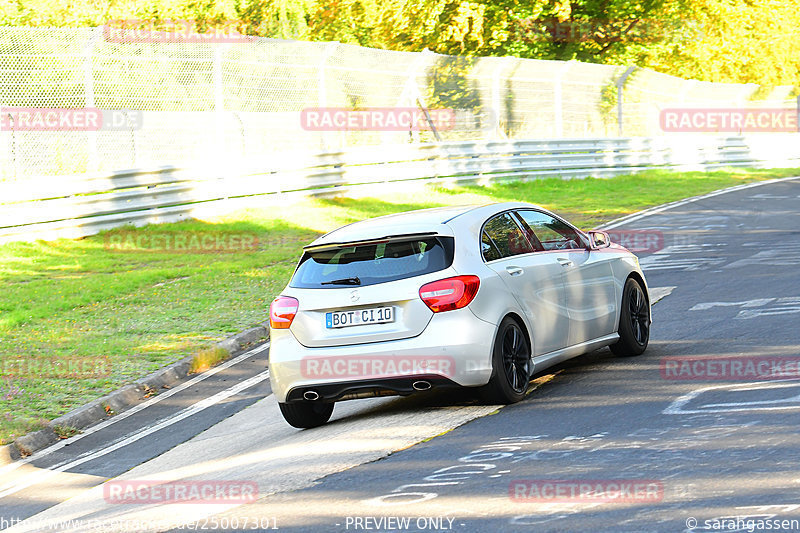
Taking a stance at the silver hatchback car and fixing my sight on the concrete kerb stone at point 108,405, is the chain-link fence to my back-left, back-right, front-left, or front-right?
front-right

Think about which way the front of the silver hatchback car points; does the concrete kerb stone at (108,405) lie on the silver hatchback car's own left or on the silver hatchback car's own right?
on the silver hatchback car's own left

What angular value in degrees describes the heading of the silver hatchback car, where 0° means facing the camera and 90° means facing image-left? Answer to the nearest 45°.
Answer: approximately 225°

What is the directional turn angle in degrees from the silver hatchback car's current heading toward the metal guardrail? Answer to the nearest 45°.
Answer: approximately 45° to its left

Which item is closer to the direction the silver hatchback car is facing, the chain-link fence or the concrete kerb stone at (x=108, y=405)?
the chain-link fence

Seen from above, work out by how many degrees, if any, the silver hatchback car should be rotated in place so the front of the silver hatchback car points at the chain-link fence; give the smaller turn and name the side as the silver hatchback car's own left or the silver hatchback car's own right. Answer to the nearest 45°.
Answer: approximately 45° to the silver hatchback car's own left
